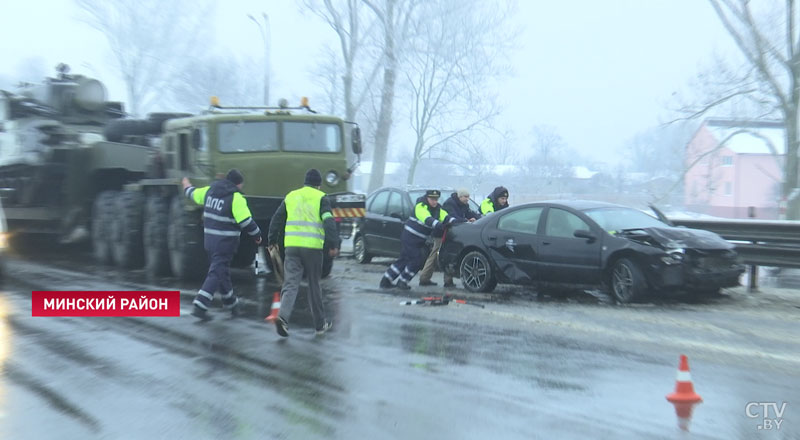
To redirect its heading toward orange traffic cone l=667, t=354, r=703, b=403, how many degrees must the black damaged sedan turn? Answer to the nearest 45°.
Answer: approximately 45° to its right

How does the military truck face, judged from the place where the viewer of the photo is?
facing the viewer and to the right of the viewer

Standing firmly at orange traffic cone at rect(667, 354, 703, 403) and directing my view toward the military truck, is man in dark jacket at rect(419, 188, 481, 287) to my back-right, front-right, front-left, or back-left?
front-right

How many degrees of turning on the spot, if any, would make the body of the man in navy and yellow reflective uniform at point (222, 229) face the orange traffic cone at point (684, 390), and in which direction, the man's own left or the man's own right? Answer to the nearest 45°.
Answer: approximately 90° to the man's own right

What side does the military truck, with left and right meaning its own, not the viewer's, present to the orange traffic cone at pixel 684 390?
front

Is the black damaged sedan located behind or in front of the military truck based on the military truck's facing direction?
in front

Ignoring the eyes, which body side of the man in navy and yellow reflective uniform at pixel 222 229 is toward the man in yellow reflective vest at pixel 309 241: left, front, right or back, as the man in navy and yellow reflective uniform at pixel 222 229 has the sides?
right

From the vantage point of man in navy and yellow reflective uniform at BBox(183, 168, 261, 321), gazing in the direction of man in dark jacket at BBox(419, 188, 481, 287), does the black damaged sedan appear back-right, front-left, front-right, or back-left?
front-right

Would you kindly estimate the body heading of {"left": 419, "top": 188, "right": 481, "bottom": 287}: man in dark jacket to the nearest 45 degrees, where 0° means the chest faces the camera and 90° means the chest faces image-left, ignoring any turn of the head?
approximately 270°

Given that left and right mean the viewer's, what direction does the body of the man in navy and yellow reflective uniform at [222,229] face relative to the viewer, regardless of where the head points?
facing away from the viewer and to the right of the viewer
